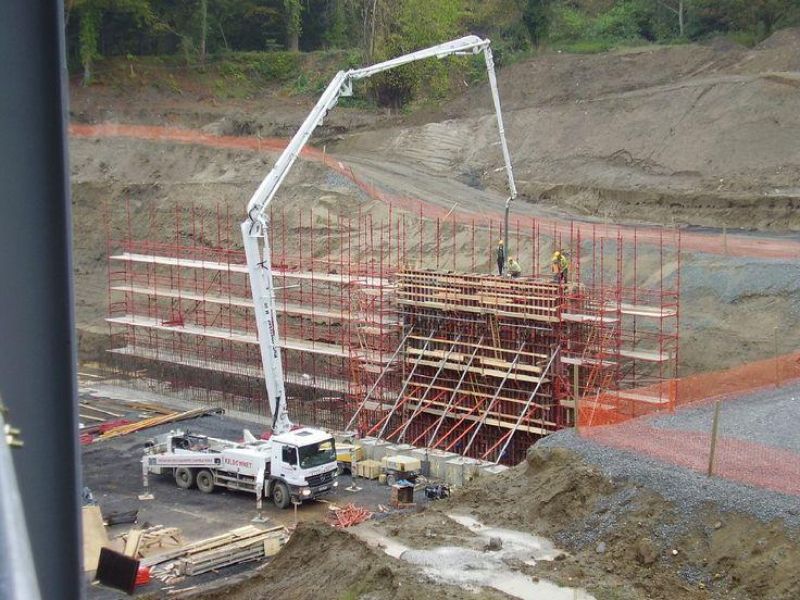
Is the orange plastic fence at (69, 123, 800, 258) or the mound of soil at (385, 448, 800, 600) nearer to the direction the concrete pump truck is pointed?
the mound of soil

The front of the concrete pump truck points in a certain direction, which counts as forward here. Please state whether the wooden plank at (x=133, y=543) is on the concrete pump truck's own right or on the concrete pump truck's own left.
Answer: on the concrete pump truck's own right

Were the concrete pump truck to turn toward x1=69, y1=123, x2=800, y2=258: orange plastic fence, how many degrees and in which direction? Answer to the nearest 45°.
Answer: approximately 135° to its left

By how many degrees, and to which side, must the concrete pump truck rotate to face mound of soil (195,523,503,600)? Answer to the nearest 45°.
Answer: approximately 45° to its right

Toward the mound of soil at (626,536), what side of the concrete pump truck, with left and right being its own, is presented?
front

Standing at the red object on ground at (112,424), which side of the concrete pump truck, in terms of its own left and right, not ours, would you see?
back

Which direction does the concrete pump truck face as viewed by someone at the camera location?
facing the viewer and to the right of the viewer

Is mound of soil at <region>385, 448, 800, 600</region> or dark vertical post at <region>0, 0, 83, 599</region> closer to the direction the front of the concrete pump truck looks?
the mound of soil

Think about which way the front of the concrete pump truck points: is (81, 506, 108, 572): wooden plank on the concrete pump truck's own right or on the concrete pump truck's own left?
on the concrete pump truck's own right

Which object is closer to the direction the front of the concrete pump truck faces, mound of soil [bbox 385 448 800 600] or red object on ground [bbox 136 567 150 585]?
the mound of soil

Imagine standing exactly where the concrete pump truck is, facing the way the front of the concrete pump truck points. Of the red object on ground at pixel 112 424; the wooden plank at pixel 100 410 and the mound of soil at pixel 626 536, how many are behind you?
2
